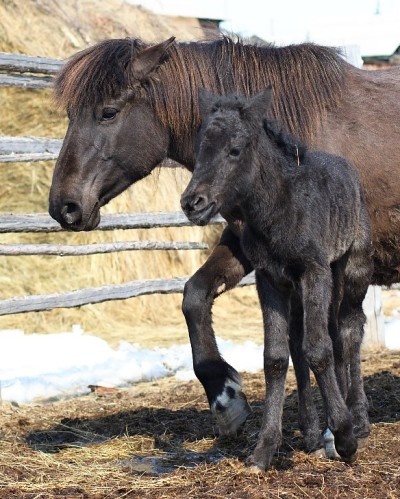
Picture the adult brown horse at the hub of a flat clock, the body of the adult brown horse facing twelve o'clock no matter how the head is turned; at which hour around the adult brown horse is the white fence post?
The white fence post is roughly at 4 o'clock from the adult brown horse.

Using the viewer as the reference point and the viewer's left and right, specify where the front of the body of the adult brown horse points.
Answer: facing to the left of the viewer
